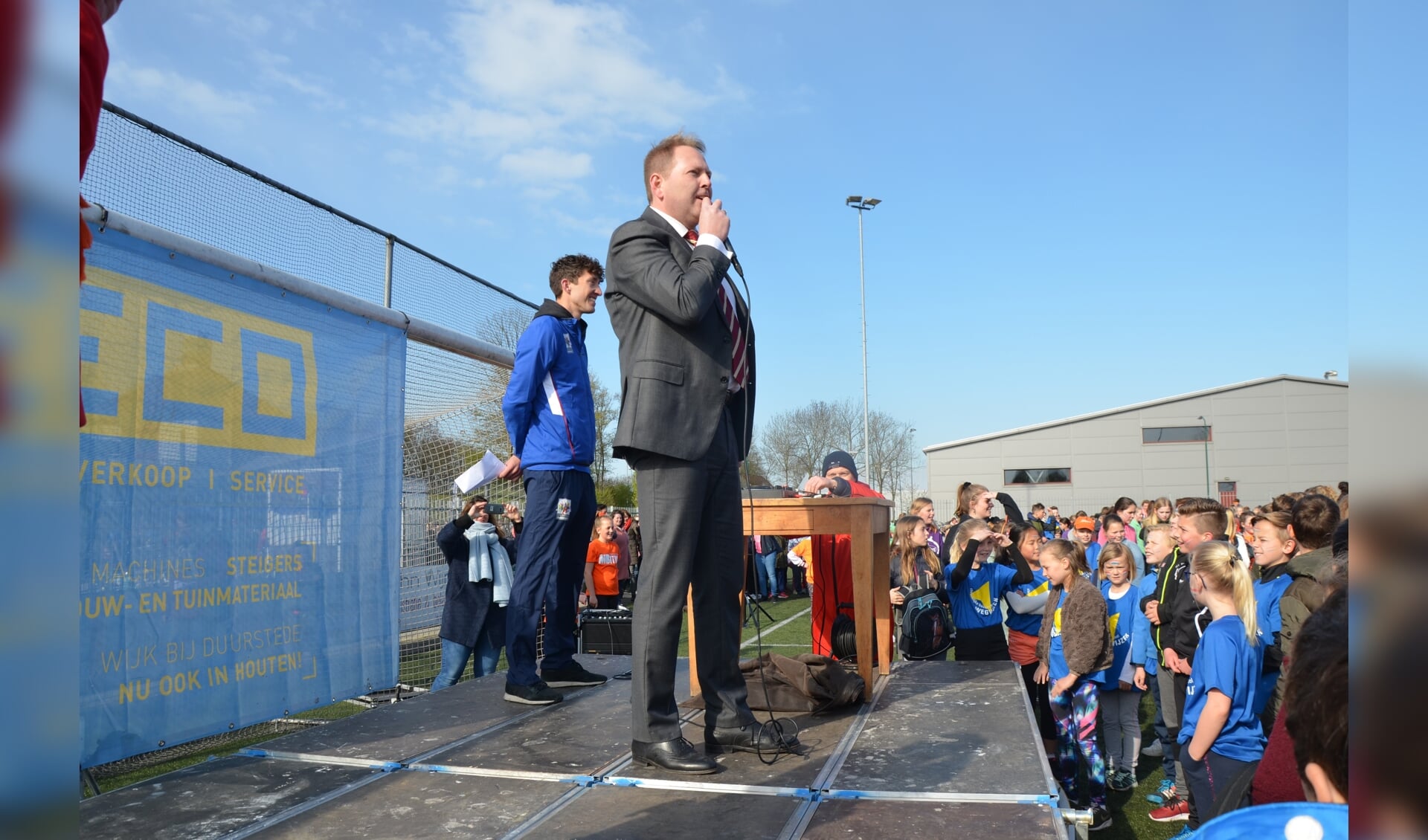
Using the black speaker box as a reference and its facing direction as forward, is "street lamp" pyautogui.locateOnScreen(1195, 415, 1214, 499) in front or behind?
behind

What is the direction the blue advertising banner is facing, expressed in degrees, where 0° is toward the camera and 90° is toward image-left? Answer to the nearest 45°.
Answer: approximately 315°

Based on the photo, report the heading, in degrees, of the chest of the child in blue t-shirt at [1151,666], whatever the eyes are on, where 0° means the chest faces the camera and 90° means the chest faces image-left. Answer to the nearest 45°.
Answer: approximately 45°

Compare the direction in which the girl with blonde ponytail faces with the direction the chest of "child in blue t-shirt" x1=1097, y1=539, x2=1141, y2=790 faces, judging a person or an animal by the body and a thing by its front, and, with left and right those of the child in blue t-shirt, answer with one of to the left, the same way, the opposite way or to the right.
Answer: to the right

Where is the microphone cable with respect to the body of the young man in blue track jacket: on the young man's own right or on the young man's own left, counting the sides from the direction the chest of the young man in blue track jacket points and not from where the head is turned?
on the young man's own right

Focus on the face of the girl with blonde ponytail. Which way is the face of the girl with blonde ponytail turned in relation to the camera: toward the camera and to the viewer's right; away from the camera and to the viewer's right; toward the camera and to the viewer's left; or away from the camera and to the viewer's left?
away from the camera and to the viewer's left

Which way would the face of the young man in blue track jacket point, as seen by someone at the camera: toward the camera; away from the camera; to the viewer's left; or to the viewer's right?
to the viewer's right

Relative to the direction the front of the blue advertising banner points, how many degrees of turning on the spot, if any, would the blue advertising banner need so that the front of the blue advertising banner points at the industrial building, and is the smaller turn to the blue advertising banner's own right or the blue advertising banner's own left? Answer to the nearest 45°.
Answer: approximately 90° to the blue advertising banner's own left

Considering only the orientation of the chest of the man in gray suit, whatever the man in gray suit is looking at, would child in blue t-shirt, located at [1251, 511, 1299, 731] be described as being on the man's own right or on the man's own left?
on the man's own left

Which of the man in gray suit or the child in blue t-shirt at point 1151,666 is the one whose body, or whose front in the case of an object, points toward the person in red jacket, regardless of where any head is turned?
the child in blue t-shirt

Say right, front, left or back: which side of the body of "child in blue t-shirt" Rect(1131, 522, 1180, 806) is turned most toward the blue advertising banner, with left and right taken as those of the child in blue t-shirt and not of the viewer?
front

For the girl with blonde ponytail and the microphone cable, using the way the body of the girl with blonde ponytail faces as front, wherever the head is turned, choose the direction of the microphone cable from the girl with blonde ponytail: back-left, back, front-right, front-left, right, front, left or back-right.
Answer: front-left

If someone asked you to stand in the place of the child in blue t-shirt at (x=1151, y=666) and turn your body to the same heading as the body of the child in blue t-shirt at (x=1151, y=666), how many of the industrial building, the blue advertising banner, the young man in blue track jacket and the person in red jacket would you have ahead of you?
3

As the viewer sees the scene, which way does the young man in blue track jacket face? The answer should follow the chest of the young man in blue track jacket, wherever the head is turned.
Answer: to the viewer's right

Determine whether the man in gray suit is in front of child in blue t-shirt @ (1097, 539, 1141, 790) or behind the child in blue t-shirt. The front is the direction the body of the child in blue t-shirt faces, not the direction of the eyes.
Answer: in front

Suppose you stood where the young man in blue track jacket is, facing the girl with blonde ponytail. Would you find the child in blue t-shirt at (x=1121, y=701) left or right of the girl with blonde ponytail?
left

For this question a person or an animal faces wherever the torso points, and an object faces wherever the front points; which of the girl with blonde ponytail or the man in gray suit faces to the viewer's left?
the girl with blonde ponytail
